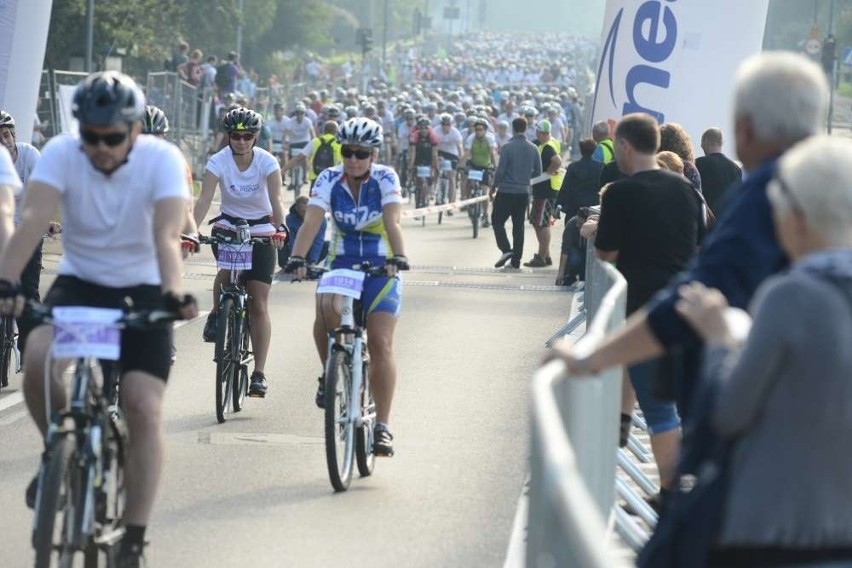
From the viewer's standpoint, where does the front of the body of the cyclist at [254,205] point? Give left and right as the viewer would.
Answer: facing the viewer

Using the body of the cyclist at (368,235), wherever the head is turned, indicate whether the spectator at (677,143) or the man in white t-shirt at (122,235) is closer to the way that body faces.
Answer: the man in white t-shirt

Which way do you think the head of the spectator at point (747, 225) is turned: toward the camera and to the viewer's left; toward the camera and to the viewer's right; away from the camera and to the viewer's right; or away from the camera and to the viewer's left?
away from the camera and to the viewer's left

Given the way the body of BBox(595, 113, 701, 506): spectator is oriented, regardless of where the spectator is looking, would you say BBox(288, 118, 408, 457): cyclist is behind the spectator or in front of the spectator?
in front

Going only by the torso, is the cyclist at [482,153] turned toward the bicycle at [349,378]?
yes

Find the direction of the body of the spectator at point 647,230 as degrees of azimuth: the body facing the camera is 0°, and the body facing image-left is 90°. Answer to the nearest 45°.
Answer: approximately 135°

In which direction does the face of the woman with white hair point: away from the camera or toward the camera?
away from the camera

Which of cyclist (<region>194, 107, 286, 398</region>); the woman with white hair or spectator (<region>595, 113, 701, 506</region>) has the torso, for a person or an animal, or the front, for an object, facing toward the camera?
the cyclist

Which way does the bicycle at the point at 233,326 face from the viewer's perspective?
toward the camera
